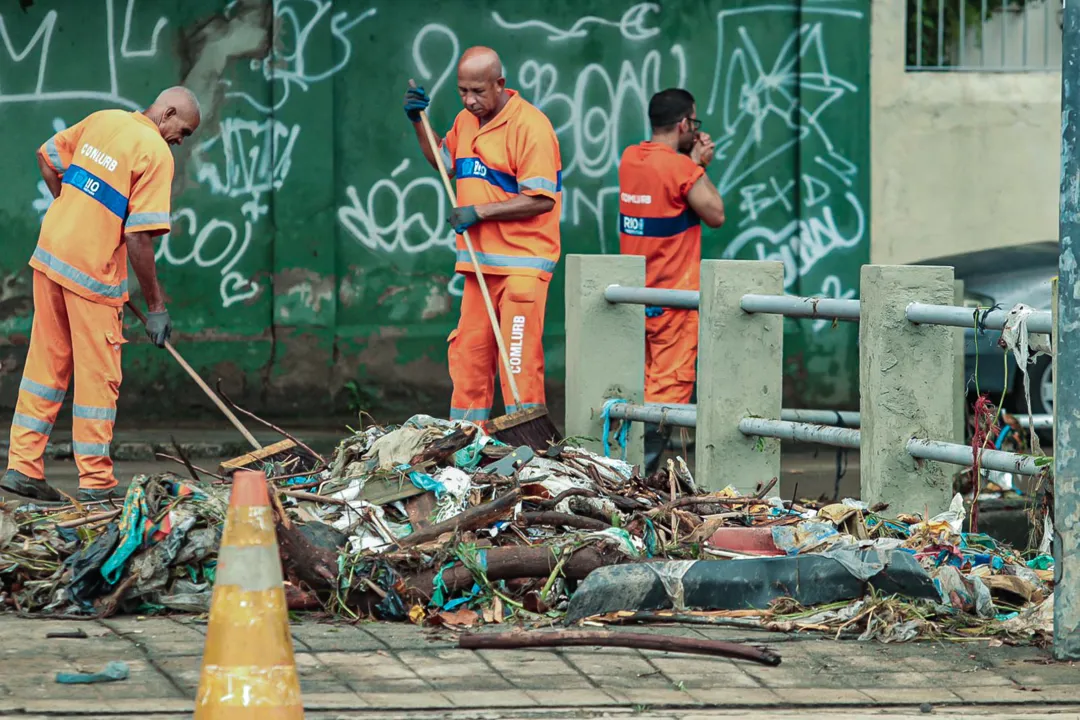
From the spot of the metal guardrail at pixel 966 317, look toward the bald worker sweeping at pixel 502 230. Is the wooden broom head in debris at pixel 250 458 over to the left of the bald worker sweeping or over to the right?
left

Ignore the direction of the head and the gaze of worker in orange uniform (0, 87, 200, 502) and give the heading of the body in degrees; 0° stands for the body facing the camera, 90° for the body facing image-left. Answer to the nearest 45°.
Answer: approximately 225°

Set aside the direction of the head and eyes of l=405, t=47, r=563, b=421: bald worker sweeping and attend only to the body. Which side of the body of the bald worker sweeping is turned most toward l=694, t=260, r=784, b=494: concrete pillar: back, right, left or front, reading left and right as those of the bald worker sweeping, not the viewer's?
left

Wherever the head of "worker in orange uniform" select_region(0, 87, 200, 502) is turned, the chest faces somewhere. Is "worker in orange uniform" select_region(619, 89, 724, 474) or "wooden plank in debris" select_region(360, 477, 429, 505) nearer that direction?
the worker in orange uniform

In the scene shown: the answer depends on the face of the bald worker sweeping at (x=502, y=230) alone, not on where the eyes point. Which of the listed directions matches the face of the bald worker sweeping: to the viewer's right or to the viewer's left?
to the viewer's left

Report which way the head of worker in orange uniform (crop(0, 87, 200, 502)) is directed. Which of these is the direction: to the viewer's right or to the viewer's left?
to the viewer's right
